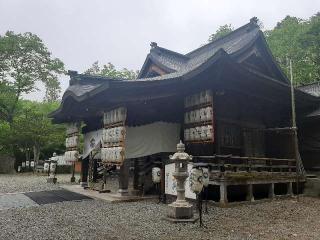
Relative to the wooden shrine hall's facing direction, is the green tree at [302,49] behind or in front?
behind

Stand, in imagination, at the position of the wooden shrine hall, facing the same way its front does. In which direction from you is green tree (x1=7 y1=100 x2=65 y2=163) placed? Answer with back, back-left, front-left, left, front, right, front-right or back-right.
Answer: right

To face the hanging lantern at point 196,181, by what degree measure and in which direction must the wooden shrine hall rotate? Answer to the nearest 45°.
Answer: approximately 45° to its left

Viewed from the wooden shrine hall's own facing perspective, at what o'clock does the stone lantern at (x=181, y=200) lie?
The stone lantern is roughly at 11 o'clock from the wooden shrine hall.

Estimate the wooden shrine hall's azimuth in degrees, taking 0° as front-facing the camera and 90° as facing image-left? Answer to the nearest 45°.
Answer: approximately 45°

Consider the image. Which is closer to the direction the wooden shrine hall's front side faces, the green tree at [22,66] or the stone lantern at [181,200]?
the stone lantern

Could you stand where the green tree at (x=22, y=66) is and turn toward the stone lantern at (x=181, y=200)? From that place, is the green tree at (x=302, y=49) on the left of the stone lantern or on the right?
left

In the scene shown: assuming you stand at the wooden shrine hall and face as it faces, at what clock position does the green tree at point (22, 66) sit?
The green tree is roughly at 3 o'clock from the wooden shrine hall.

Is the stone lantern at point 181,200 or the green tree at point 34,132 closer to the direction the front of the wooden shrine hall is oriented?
the stone lantern
